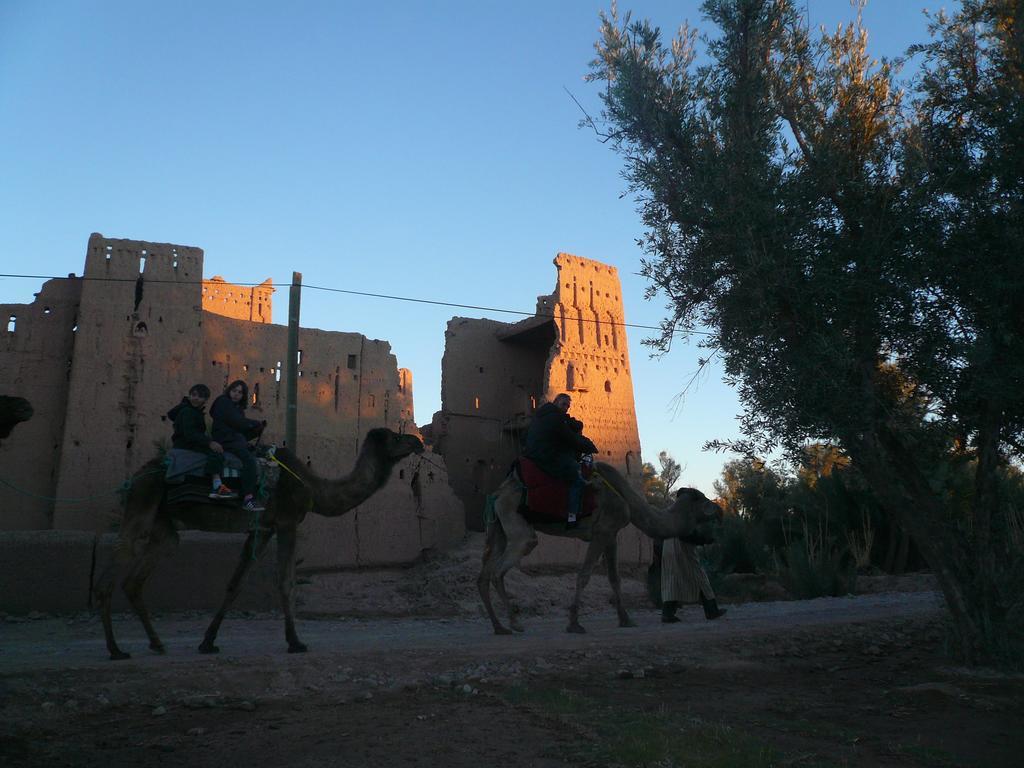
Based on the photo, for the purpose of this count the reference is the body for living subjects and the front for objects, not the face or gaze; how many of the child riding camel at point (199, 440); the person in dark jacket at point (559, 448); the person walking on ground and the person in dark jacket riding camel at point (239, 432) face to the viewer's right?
4

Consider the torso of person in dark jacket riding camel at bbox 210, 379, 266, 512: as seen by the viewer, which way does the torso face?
to the viewer's right

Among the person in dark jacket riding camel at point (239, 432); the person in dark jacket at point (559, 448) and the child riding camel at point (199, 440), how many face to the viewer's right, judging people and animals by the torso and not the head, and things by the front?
3

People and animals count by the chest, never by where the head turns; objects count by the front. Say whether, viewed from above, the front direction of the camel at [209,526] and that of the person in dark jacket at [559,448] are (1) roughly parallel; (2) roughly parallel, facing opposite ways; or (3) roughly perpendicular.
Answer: roughly parallel

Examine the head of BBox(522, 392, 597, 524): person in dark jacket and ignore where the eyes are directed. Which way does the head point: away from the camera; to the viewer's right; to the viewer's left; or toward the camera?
to the viewer's right

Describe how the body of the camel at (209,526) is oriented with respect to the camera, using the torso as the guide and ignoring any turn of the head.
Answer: to the viewer's right

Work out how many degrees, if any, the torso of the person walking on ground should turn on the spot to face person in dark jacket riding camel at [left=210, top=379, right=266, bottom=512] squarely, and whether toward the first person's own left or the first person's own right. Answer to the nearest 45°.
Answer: approximately 135° to the first person's own right

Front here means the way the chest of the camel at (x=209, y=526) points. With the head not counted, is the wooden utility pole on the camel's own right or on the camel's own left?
on the camel's own left

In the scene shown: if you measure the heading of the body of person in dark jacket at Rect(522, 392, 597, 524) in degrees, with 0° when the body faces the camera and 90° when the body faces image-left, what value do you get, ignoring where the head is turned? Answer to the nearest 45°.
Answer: approximately 270°

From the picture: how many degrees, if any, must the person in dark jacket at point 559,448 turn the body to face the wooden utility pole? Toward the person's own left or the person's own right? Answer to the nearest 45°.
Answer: approximately 135° to the person's own left

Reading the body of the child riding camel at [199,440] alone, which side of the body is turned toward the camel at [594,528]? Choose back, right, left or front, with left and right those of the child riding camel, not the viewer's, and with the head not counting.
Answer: front

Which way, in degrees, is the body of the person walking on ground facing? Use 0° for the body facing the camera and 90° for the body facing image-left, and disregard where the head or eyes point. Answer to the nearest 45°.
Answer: approximately 270°

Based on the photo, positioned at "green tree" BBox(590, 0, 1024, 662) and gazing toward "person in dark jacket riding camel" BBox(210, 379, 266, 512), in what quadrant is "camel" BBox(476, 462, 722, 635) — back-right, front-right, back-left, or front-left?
front-right

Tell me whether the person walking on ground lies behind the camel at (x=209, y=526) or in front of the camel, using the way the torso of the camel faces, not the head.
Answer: in front

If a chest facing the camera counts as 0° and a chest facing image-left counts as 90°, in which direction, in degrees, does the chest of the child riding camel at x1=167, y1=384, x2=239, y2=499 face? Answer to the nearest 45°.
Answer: approximately 270°

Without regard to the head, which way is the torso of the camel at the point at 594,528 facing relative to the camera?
to the viewer's right
